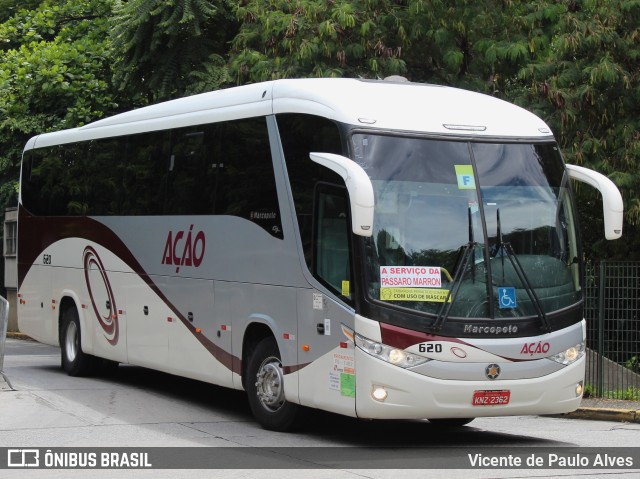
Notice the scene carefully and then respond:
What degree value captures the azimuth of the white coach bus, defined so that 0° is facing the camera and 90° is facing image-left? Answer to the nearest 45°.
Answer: approximately 315°

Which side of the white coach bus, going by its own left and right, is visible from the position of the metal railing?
left

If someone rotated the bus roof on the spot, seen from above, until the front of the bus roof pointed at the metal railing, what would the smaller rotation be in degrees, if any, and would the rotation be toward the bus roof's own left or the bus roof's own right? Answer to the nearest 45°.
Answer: approximately 90° to the bus roof's own left
